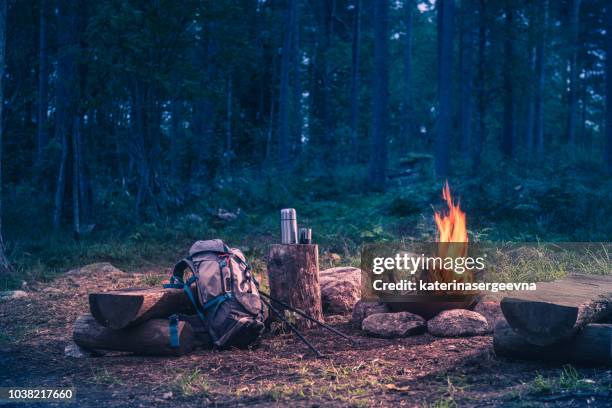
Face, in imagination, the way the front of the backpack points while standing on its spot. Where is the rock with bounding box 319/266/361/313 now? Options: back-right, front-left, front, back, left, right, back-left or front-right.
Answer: left

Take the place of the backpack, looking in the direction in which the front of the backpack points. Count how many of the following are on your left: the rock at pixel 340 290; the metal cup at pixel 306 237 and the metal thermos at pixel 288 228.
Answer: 3

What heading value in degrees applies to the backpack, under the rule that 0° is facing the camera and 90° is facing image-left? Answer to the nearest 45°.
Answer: approximately 315°

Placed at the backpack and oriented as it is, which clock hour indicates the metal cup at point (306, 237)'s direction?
The metal cup is roughly at 9 o'clock from the backpack.

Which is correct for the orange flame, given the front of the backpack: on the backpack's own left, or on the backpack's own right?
on the backpack's own left

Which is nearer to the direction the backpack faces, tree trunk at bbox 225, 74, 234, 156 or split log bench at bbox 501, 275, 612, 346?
the split log bench

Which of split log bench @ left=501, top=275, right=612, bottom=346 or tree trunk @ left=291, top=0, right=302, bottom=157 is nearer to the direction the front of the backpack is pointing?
the split log bench

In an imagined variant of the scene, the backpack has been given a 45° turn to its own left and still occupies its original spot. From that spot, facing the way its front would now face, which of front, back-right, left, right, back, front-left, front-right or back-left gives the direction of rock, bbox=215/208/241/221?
left

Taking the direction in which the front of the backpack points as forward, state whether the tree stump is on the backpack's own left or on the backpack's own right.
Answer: on the backpack's own left
